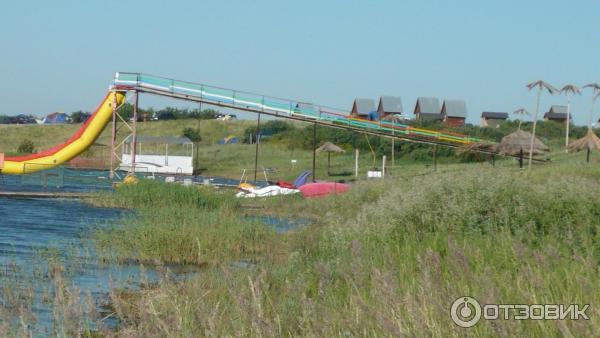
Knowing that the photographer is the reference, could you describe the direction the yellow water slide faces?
facing to the left of the viewer

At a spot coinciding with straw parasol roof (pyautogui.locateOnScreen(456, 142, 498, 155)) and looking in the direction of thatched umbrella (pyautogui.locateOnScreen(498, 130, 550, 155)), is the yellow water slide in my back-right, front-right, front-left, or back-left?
back-right

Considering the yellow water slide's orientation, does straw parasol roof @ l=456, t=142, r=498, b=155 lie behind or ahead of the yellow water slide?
behind

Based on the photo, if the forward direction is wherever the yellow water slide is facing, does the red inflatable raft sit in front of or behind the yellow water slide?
behind

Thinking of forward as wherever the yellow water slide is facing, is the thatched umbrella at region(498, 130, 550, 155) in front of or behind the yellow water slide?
behind
